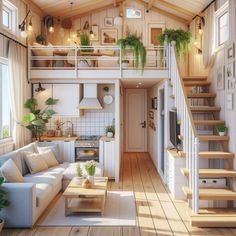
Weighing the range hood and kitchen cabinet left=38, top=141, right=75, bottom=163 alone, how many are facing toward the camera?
2

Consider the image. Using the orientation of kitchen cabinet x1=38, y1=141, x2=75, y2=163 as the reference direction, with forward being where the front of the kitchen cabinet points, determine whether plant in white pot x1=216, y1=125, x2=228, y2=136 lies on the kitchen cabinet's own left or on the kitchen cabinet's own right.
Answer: on the kitchen cabinet's own left

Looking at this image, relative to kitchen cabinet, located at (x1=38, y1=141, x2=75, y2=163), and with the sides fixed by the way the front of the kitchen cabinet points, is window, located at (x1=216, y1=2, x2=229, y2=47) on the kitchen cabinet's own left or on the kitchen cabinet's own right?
on the kitchen cabinet's own left

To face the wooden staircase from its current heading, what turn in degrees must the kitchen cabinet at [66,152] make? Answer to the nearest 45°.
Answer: approximately 45° to its left

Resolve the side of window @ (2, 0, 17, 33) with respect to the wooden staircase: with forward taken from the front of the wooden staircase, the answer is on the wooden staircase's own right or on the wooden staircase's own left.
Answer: on the wooden staircase's own right

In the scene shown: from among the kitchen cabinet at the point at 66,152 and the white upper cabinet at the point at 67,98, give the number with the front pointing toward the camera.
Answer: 2
